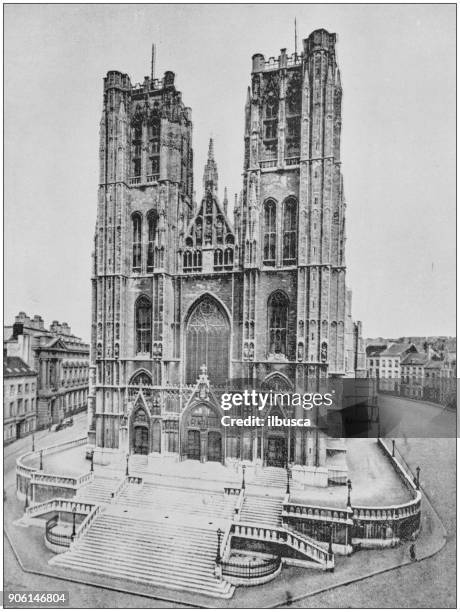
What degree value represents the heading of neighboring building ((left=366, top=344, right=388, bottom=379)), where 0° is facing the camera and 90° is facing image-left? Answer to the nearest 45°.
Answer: approximately 0°

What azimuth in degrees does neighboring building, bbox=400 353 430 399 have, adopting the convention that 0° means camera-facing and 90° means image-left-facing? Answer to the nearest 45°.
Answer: approximately 45°

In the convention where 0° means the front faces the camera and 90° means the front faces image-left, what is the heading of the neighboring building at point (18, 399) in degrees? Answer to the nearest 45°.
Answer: approximately 315°

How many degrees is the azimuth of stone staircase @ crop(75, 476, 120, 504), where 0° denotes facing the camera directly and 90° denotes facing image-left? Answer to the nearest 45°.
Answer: approximately 45°
